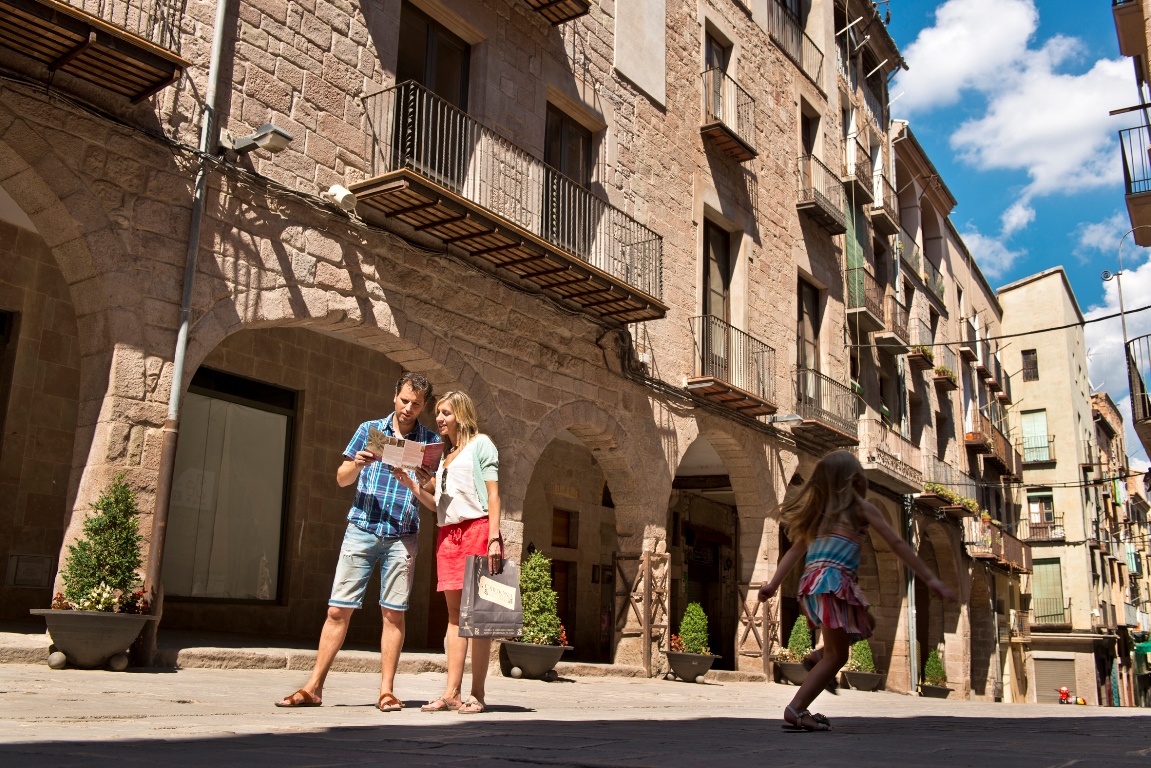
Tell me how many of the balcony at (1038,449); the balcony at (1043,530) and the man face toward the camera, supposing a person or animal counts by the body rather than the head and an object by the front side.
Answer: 3

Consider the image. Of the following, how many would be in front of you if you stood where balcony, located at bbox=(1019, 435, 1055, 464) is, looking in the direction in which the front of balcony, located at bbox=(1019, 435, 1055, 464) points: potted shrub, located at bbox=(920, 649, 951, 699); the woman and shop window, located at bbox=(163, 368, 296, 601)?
3

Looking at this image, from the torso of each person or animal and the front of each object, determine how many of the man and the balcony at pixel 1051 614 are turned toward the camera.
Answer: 2

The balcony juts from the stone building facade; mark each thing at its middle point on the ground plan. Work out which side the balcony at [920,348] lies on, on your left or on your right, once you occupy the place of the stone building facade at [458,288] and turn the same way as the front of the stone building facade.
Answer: on your left

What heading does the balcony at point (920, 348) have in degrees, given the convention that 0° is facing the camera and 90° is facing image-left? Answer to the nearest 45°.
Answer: approximately 315°

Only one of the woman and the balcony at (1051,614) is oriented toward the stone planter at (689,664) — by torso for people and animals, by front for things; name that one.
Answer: the balcony

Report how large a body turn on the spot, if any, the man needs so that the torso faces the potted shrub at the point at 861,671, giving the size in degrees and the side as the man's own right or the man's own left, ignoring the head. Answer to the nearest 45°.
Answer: approximately 135° to the man's own left

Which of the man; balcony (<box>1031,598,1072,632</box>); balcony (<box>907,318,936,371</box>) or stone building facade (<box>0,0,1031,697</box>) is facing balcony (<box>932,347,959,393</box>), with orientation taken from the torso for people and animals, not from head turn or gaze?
balcony (<box>1031,598,1072,632</box>)

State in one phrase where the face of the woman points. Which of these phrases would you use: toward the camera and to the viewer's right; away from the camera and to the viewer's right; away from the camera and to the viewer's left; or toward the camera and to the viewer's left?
toward the camera and to the viewer's left

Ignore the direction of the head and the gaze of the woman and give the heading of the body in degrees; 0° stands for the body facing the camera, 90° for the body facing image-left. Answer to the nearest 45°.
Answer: approximately 45°

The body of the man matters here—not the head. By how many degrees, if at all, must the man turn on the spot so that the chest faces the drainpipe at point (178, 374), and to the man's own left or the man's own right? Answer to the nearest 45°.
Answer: approximately 135° to the man's own right

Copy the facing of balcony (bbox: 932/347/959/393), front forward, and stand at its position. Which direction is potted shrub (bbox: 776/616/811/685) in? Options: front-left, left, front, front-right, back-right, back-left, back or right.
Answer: front-right
